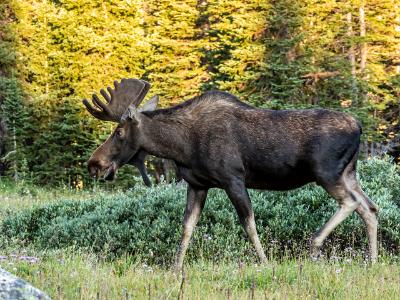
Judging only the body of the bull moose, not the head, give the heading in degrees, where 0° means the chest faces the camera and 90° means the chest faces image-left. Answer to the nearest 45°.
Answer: approximately 90°

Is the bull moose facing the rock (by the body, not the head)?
no
